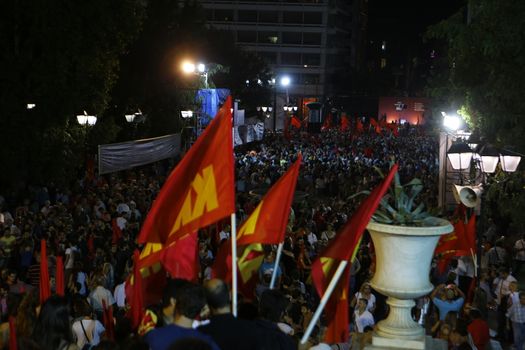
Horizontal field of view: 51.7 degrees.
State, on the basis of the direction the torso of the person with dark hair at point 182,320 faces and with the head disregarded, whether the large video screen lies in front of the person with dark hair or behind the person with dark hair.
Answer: in front

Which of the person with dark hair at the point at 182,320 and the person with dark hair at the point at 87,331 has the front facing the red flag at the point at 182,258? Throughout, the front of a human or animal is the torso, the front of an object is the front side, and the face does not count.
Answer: the person with dark hair at the point at 182,320

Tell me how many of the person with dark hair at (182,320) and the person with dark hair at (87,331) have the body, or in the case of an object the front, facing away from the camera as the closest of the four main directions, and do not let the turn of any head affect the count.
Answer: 2

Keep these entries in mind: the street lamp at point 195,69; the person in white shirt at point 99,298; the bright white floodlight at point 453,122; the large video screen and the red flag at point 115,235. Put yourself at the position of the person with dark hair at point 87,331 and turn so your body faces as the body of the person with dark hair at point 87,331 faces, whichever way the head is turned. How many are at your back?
0

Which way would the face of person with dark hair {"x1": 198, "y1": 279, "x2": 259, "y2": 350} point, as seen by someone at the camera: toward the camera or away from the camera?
away from the camera

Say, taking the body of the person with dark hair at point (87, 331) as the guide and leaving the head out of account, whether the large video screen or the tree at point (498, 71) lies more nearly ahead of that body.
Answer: the large video screen

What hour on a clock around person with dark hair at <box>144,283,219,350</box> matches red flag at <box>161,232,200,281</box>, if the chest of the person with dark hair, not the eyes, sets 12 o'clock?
The red flag is roughly at 12 o'clock from the person with dark hair.

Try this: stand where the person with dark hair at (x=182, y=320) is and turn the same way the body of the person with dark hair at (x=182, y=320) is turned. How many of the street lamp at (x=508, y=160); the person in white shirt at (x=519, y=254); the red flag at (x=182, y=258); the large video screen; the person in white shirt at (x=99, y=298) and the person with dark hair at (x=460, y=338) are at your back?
0

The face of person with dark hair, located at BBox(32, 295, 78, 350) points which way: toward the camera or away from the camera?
away from the camera

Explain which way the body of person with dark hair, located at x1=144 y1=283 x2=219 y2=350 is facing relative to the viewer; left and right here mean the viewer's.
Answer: facing away from the viewer

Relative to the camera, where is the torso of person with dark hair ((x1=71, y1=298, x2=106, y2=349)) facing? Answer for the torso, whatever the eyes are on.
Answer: away from the camera

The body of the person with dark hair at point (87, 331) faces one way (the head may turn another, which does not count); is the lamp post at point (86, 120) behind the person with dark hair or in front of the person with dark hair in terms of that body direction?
in front

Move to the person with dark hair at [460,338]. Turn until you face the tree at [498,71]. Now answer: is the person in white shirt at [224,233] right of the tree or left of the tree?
left

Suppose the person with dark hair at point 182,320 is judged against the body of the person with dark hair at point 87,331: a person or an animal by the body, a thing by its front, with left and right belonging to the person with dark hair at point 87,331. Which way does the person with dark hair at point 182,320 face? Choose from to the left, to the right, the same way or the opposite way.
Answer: the same way

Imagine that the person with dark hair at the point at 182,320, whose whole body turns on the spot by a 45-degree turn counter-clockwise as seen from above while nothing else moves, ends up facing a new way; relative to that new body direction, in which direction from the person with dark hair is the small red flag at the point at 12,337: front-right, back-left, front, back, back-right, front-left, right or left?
front

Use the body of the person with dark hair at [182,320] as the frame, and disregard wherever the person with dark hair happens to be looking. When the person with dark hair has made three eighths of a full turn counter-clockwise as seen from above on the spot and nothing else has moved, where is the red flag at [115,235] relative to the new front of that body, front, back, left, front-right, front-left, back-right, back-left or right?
back-right

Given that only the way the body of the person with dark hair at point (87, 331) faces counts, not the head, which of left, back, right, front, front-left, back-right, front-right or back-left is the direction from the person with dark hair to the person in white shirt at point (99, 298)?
front
